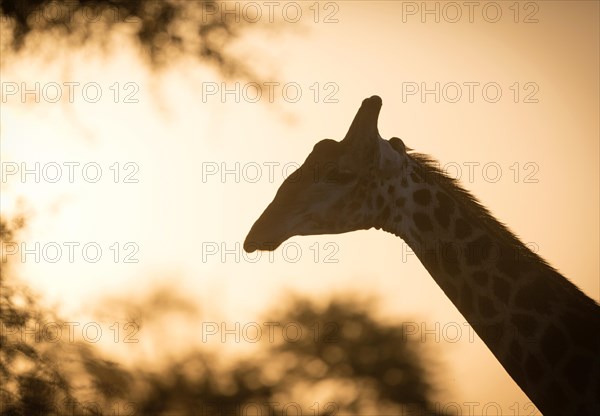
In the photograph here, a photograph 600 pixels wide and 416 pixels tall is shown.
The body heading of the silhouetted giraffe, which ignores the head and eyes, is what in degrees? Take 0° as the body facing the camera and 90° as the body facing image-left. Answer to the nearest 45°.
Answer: approximately 90°
